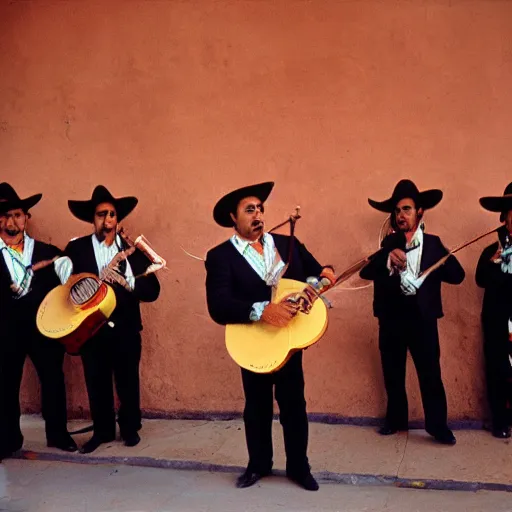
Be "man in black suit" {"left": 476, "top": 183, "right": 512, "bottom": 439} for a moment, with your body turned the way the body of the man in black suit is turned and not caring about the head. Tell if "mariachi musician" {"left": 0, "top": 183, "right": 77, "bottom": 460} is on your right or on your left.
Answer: on your right

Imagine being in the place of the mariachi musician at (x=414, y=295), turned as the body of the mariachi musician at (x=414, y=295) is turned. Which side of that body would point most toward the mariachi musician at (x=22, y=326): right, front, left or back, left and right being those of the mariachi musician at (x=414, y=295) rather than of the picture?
right

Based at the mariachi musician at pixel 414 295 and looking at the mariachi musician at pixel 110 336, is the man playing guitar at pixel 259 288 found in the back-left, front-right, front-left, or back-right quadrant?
front-left

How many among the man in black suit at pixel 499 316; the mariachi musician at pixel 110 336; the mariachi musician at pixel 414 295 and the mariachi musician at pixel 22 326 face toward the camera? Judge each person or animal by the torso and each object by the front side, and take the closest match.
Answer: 4

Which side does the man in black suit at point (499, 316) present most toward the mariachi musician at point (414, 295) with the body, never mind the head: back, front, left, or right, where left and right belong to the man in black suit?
right

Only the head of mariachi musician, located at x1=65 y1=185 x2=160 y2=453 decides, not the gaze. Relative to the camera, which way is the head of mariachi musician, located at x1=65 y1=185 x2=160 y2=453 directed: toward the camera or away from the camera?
toward the camera

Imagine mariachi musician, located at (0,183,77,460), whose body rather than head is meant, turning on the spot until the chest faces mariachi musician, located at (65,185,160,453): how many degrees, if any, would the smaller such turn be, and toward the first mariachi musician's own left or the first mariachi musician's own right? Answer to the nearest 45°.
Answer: approximately 90° to the first mariachi musician's own left

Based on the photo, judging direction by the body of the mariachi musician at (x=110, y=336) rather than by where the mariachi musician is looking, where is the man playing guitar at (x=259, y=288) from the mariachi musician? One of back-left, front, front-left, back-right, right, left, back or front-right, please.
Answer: front-left

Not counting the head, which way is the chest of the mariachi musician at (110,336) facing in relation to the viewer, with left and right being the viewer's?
facing the viewer

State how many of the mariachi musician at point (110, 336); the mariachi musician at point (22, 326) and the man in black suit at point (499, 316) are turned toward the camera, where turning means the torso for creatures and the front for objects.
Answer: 3

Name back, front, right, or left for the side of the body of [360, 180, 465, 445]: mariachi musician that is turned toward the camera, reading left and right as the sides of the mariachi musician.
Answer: front

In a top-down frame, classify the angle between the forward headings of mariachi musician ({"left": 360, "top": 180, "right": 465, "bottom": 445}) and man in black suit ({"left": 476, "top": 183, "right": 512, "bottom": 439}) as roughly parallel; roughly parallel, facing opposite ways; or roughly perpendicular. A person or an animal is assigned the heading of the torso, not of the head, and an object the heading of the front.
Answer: roughly parallel

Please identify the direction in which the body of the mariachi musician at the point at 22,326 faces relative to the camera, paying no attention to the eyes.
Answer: toward the camera

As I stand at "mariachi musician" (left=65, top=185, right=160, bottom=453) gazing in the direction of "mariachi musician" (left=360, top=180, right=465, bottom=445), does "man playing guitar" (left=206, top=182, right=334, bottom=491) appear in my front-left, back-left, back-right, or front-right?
front-right

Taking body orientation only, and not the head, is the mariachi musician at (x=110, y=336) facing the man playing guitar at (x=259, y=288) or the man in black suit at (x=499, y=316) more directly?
the man playing guitar

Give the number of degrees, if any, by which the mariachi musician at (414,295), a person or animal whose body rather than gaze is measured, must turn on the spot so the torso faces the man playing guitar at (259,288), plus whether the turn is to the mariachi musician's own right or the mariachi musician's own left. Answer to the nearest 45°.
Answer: approximately 45° to the mariachi musician's own right
